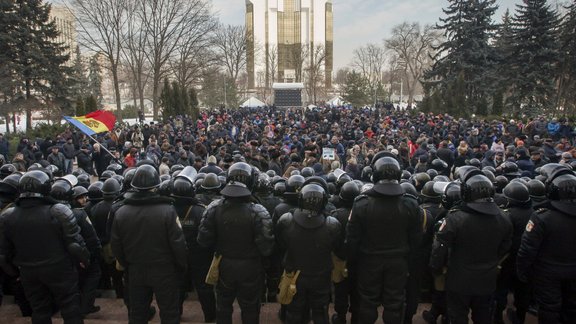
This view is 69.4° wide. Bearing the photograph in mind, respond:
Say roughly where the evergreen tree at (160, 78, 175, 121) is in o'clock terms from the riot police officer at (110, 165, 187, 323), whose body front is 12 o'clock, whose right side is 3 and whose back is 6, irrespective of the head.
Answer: The evergreen tree is roughly at 12 o'clock from the riot police officer.

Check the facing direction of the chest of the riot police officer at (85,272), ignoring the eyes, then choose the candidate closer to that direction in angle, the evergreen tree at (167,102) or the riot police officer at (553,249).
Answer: the evergreen tree

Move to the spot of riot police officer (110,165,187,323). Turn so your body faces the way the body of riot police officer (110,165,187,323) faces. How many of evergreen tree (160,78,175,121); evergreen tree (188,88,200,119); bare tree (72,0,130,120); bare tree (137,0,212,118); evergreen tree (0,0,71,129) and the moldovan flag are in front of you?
6

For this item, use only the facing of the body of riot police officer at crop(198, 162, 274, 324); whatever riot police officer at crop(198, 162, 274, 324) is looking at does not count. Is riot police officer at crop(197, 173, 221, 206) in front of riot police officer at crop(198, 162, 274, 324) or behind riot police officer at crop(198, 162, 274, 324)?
in front

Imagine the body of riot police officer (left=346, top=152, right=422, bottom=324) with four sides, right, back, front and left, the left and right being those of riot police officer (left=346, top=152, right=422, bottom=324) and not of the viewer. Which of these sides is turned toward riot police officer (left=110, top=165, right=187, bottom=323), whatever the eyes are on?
left

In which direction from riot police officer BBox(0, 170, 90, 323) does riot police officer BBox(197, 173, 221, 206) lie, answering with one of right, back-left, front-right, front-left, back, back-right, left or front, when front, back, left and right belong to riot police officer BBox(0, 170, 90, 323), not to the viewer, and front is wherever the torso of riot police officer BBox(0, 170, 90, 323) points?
right

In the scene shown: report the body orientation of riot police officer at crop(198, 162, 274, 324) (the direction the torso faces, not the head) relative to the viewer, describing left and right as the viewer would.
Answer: facing away from the viewer

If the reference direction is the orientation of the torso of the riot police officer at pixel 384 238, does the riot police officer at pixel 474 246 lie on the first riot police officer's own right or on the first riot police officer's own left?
on the first riot police officer's own right

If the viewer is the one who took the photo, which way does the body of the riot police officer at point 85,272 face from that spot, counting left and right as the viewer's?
facing away from the viewer and to the right of the viewer

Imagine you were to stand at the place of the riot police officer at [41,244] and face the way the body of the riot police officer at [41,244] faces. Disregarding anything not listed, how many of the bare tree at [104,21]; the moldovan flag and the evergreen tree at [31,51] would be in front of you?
3

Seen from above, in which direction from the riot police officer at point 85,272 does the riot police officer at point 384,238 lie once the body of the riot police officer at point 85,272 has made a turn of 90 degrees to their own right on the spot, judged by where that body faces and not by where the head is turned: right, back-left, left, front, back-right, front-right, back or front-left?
front

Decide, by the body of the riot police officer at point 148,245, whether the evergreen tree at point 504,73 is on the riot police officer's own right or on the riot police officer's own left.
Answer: on the riot police officer's own right

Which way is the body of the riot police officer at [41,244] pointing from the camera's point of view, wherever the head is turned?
away from the camera

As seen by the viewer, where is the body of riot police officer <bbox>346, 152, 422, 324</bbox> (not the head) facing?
away from the camera

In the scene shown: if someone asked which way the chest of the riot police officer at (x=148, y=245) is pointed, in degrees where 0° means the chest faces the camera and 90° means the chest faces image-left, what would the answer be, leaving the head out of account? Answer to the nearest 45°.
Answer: approximately 180°
